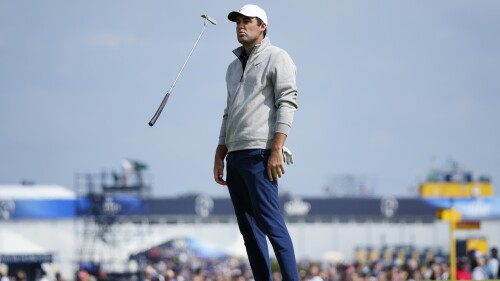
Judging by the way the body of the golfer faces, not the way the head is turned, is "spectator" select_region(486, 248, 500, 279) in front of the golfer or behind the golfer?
behind

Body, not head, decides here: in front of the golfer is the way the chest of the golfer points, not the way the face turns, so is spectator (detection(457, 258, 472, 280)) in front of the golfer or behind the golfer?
behind

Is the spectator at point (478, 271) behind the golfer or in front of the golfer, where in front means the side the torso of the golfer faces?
behind

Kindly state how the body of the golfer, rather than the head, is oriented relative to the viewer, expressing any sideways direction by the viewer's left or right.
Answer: facing the viewer and to the left of the viewer
